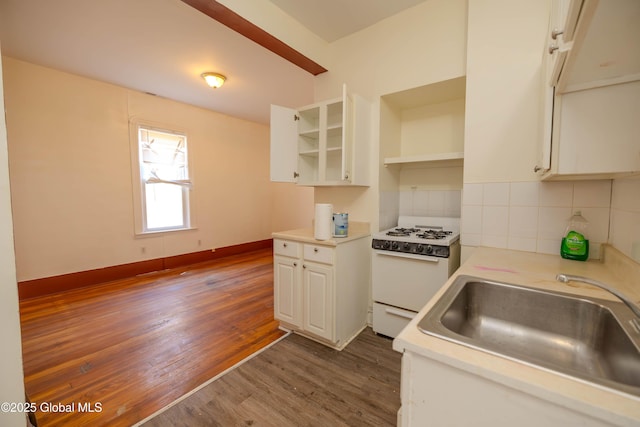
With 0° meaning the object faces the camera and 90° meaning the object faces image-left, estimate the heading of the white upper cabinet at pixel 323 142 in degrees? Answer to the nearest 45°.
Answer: approximately 45°

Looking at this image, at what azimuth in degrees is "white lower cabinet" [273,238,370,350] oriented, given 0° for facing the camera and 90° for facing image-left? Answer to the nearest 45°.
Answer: approximately 45°

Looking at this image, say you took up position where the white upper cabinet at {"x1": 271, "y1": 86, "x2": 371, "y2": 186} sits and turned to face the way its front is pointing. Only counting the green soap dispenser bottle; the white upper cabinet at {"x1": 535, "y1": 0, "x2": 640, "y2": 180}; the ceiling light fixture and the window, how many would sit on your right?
2

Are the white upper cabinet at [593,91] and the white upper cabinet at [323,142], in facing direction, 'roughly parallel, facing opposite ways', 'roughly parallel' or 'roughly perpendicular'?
roughly perpendicular

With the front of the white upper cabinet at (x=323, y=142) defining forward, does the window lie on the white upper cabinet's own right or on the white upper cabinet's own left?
on the white upper cabinet's own right

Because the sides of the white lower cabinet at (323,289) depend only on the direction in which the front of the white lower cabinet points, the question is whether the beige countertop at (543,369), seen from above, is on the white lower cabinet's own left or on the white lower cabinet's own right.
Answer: on the white lower cabinet's own left

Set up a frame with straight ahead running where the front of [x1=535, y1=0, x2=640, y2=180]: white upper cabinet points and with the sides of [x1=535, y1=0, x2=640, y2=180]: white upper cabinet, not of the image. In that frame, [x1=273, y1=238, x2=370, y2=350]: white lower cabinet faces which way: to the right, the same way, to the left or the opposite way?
to the left

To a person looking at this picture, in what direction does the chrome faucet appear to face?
facing to the left of the viewer

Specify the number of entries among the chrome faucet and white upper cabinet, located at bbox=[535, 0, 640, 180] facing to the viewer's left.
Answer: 2

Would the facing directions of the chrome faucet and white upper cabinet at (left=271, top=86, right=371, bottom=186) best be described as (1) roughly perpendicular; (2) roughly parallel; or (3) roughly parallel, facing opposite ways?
roughly perpendicular

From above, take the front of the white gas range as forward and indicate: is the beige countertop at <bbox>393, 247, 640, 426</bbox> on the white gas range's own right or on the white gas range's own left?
on the white gas range's own left

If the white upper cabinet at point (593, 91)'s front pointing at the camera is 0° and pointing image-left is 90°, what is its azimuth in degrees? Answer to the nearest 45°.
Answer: approximately 90°
